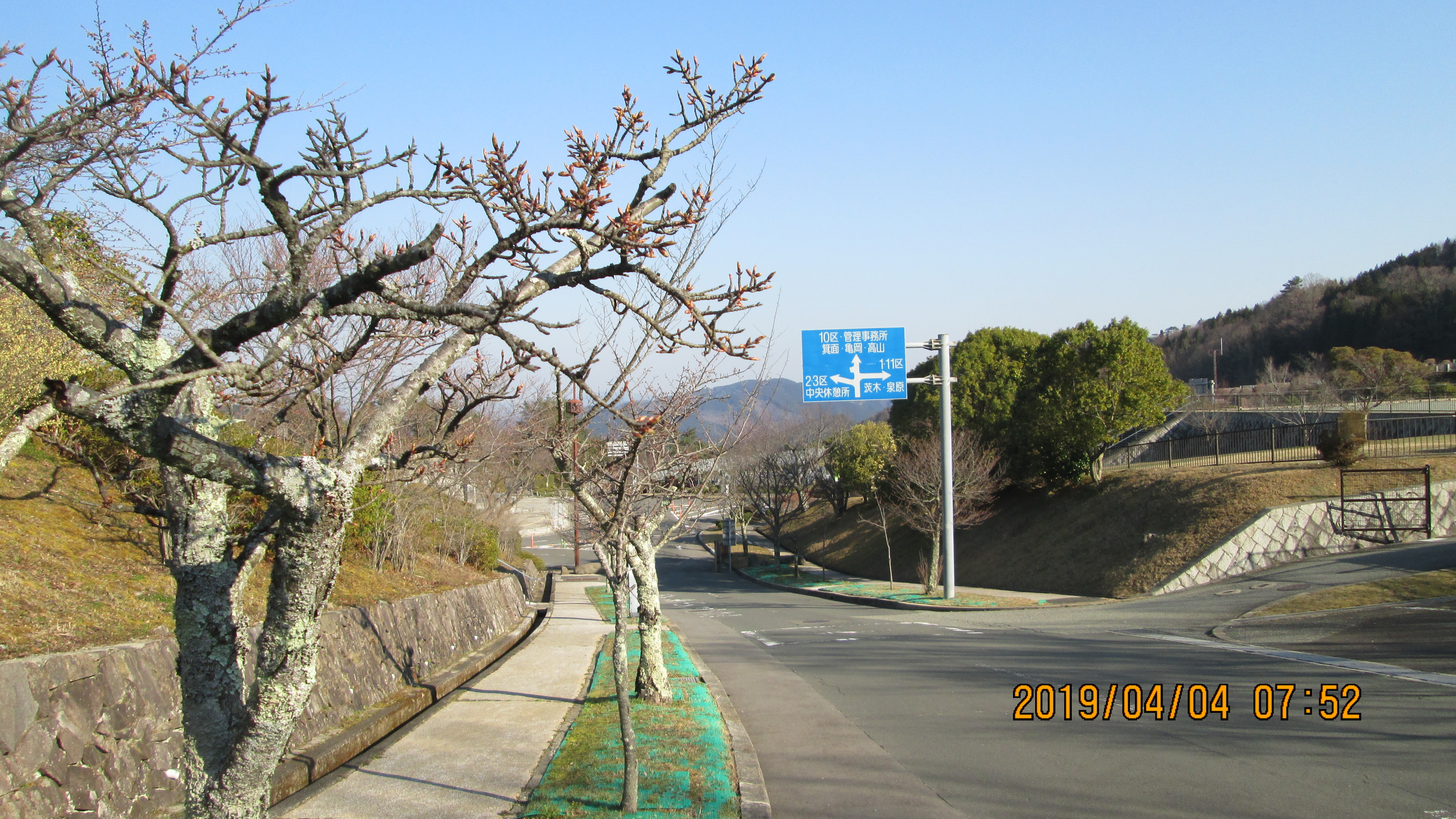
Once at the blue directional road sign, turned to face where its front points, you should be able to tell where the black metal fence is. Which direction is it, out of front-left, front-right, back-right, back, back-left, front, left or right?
back-left

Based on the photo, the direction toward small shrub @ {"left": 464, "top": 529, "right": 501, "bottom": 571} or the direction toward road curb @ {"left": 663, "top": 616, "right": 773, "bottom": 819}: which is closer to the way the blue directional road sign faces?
the road curb

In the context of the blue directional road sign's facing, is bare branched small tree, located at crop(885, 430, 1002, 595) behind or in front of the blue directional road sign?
behind

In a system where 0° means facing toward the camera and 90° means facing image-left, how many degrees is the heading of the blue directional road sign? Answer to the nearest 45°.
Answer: approximately 0°

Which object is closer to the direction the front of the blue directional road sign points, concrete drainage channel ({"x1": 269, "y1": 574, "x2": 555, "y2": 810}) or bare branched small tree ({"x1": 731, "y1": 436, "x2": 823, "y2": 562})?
the concrete drainage channel

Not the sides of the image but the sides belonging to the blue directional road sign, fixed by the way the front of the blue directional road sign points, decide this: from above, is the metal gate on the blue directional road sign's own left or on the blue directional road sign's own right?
on the blue directional road sign's own left

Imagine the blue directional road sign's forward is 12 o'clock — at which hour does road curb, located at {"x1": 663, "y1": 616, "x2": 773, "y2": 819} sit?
The road curb is roughly at 12 o'clock from the blue directional road sign.

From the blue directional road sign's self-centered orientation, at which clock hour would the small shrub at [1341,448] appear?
The small shrub is roughly at 8 o'clock from the blue directional road sign.
